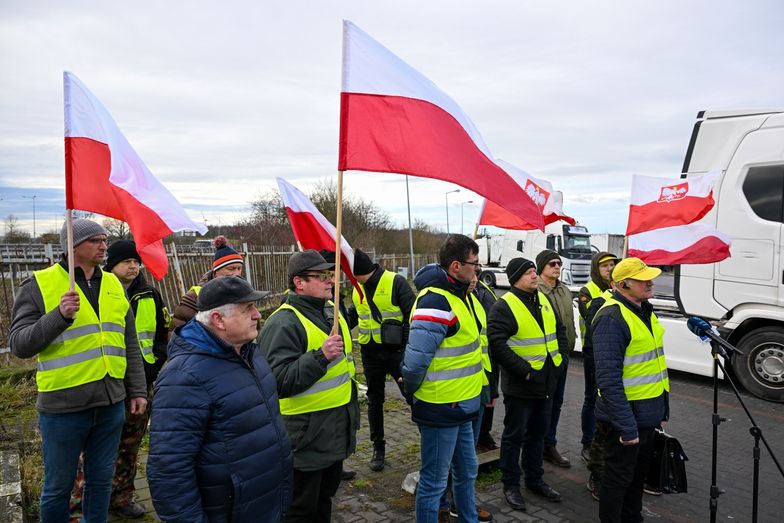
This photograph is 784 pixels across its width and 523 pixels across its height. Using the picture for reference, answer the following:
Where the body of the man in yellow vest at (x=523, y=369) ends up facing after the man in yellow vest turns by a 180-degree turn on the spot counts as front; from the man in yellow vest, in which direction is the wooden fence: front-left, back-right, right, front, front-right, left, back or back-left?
front

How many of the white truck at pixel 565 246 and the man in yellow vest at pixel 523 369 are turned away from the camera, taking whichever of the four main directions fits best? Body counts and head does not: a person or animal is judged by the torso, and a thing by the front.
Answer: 0

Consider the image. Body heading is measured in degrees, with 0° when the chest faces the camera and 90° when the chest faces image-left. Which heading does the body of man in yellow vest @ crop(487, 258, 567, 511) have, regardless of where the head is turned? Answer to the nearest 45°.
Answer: approximately 315°

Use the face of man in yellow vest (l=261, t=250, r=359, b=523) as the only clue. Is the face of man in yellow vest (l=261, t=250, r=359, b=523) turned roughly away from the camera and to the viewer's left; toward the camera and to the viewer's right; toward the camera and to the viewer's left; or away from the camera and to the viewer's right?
toward the camera and to the viewer's right

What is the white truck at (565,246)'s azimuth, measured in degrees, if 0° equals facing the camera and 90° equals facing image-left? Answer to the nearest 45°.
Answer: approximately 315°

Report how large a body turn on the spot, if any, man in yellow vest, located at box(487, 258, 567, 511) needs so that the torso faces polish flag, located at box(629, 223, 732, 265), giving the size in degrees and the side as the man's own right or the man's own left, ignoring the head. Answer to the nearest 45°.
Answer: approximately 90° to the man's own left

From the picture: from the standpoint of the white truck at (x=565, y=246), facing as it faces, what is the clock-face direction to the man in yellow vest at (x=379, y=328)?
The man in yellow vest is roughly at 2 o'clock from the white truck.

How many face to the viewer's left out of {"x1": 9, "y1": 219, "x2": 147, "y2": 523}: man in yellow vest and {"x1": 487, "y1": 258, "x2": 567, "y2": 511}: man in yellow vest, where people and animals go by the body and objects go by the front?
0

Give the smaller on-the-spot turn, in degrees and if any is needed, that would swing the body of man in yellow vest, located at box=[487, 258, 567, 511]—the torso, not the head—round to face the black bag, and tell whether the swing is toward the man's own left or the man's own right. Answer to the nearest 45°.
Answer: approximately 45° to the man's own left
